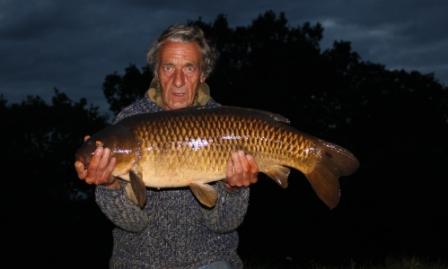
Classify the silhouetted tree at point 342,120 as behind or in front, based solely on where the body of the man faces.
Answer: behind

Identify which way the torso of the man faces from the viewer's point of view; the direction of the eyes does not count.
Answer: toward the camera
